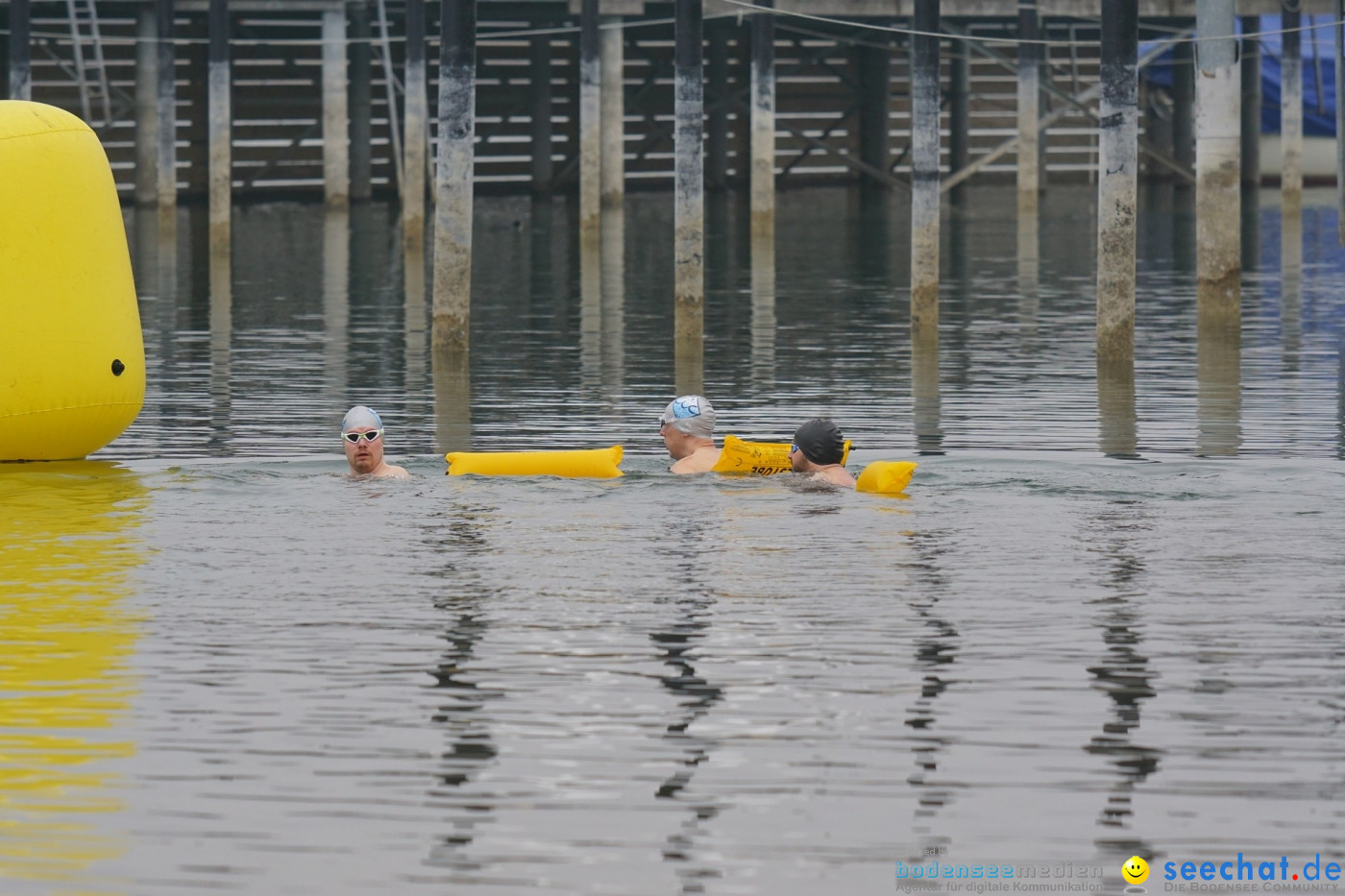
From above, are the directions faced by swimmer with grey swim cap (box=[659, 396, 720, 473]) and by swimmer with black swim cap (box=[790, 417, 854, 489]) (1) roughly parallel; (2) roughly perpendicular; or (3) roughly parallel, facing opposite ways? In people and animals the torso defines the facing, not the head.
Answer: roughly parallel

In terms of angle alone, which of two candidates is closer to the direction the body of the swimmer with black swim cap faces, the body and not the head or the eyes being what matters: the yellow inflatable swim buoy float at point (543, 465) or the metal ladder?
the yellow inflatable swim buoy float

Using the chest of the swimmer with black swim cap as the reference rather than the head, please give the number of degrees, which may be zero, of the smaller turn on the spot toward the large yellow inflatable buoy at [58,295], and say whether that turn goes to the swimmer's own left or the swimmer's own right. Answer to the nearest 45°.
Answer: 0° — they already face it

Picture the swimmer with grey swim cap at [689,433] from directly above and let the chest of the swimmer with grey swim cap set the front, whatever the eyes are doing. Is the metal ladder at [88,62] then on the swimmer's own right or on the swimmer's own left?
on the swimmer's own right

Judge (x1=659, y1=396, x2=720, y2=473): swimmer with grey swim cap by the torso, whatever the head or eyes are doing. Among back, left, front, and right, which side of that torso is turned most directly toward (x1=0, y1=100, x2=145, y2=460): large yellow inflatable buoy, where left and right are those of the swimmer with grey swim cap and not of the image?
front

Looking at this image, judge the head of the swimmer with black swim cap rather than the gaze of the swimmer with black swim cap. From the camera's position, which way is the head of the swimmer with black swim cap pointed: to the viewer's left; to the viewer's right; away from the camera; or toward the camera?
to the viewer's left

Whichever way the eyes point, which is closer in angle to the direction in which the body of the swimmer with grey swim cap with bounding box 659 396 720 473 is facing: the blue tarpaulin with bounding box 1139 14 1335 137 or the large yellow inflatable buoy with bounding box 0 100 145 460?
the large yellow inflatable buoy

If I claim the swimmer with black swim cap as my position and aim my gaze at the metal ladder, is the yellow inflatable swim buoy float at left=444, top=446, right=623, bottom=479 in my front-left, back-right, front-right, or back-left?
front-left

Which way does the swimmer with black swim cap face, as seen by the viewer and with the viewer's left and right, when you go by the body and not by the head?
facing to the left of the viewer

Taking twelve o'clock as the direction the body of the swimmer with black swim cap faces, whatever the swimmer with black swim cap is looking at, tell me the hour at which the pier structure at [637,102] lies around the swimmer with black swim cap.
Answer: The pier structure is roughly at 3 o'clock from the swimmer with black swim cap.

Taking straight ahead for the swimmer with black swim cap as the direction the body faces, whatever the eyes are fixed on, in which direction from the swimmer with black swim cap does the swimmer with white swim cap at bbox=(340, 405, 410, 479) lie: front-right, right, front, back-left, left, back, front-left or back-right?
front

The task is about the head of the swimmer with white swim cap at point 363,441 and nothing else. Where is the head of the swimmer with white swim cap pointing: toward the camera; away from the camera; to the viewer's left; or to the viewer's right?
toward the camera

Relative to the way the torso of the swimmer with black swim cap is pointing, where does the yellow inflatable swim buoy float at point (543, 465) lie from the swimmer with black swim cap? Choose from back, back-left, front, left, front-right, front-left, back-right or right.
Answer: front
